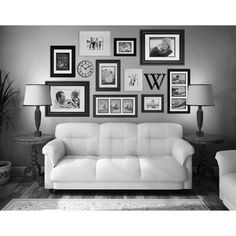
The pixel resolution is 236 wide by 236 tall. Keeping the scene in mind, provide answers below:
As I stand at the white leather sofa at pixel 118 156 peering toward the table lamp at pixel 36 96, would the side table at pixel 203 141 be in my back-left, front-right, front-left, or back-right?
back-right

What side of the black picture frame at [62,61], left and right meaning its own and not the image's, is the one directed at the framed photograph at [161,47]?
left

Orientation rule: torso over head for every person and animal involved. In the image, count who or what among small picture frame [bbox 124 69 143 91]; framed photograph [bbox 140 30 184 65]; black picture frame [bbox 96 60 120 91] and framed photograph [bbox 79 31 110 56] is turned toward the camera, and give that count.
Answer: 4

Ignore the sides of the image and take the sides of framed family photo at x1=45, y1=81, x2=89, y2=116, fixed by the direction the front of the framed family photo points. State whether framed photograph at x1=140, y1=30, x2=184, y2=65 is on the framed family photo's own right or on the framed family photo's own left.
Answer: on the framed family photo's own left

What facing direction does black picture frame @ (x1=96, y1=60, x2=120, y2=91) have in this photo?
toward the camera

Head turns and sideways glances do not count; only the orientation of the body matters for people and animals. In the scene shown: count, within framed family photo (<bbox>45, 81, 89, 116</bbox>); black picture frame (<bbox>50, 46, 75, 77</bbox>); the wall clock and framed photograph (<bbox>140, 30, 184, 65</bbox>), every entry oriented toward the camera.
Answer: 4

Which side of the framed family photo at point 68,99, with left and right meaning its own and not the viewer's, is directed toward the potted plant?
right

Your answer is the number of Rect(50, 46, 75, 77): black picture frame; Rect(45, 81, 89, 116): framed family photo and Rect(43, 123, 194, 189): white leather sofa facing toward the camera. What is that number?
3

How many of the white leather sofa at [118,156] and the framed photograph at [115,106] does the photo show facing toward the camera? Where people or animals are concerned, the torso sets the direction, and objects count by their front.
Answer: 2

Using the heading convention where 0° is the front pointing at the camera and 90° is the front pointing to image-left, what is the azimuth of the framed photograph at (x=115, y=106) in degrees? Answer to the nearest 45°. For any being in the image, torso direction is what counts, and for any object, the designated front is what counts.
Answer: approximately 0°

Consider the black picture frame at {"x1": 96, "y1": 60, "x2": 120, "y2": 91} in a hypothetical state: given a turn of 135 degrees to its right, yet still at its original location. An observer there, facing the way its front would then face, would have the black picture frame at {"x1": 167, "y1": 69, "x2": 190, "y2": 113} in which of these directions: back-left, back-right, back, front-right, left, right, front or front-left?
back-right

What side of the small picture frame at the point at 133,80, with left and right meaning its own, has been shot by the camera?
front

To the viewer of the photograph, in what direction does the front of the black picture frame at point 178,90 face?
facing the viewer

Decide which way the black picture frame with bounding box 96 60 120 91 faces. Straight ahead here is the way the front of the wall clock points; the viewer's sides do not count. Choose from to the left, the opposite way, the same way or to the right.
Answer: the same way

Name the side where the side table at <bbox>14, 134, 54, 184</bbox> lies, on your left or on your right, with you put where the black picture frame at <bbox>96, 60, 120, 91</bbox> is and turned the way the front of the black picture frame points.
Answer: on your right
